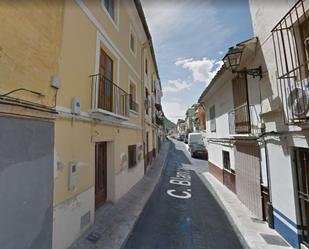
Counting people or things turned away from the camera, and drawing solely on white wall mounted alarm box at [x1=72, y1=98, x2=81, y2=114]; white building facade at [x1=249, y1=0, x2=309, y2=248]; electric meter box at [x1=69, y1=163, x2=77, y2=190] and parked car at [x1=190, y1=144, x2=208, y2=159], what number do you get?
1

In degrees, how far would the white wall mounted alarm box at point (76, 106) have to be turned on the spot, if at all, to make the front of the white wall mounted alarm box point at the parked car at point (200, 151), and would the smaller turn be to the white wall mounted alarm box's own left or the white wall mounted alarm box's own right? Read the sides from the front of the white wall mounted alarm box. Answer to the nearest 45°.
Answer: approximately 90° to the white wall mounted alarm box's own left

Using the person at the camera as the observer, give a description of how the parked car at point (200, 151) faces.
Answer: facing away from the viewer

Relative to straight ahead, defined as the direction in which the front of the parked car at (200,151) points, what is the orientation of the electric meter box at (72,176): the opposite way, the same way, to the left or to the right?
to the right

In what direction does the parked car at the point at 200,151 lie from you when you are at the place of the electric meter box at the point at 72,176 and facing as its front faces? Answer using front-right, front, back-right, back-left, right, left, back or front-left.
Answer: left

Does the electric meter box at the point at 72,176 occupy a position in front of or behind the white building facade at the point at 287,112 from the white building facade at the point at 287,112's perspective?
in front

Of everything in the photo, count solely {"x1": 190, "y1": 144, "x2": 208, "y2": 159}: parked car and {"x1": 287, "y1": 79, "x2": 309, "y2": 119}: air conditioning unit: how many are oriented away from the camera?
1

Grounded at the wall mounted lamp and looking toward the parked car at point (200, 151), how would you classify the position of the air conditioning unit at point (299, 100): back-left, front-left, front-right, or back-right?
back-right

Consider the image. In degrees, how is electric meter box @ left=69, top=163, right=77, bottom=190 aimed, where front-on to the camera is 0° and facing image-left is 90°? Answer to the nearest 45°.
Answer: approximately 315°

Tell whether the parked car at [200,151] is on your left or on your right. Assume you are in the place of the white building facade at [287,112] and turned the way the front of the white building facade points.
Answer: on your right

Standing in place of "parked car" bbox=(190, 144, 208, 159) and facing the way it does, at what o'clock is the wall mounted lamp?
The wall mounted lamp is roughly at 6 o'clock from the parked car.

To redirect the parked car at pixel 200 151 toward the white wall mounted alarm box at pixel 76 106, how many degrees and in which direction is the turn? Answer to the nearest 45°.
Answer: approximately 180°

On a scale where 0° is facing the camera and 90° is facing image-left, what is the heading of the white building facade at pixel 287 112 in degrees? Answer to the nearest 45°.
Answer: approximately 90°

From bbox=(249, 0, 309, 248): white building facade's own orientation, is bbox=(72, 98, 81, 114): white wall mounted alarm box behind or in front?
in front

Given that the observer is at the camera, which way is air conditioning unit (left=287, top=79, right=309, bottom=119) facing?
facing the viewer and to the left of the viewer
